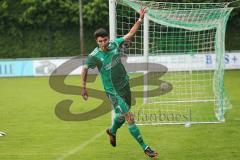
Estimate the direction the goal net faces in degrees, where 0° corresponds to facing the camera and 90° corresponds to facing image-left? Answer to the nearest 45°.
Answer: approximately 90°
